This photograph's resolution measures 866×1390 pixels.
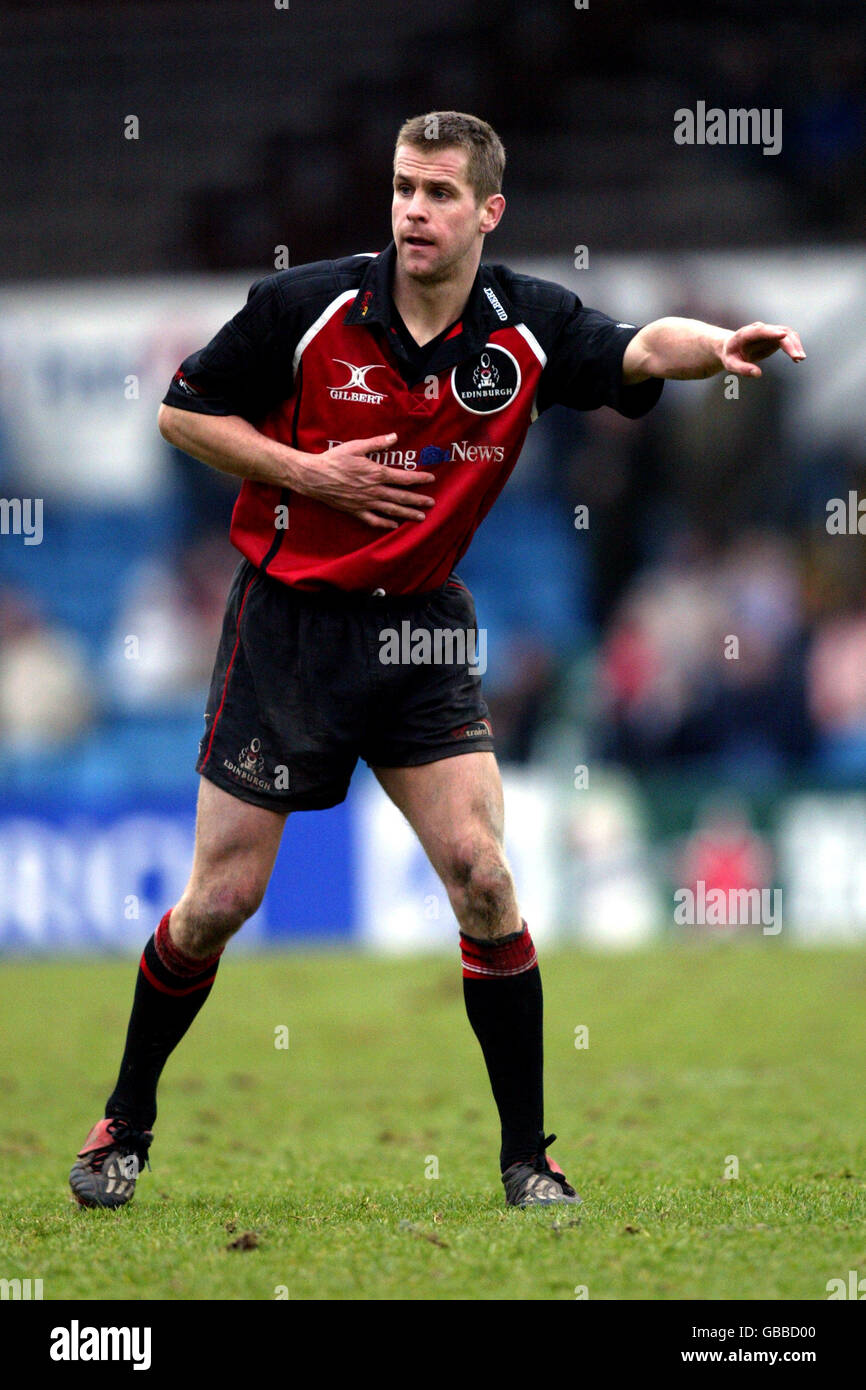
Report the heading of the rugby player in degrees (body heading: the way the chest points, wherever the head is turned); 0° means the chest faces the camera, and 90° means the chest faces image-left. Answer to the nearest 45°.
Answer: approximately 0°
